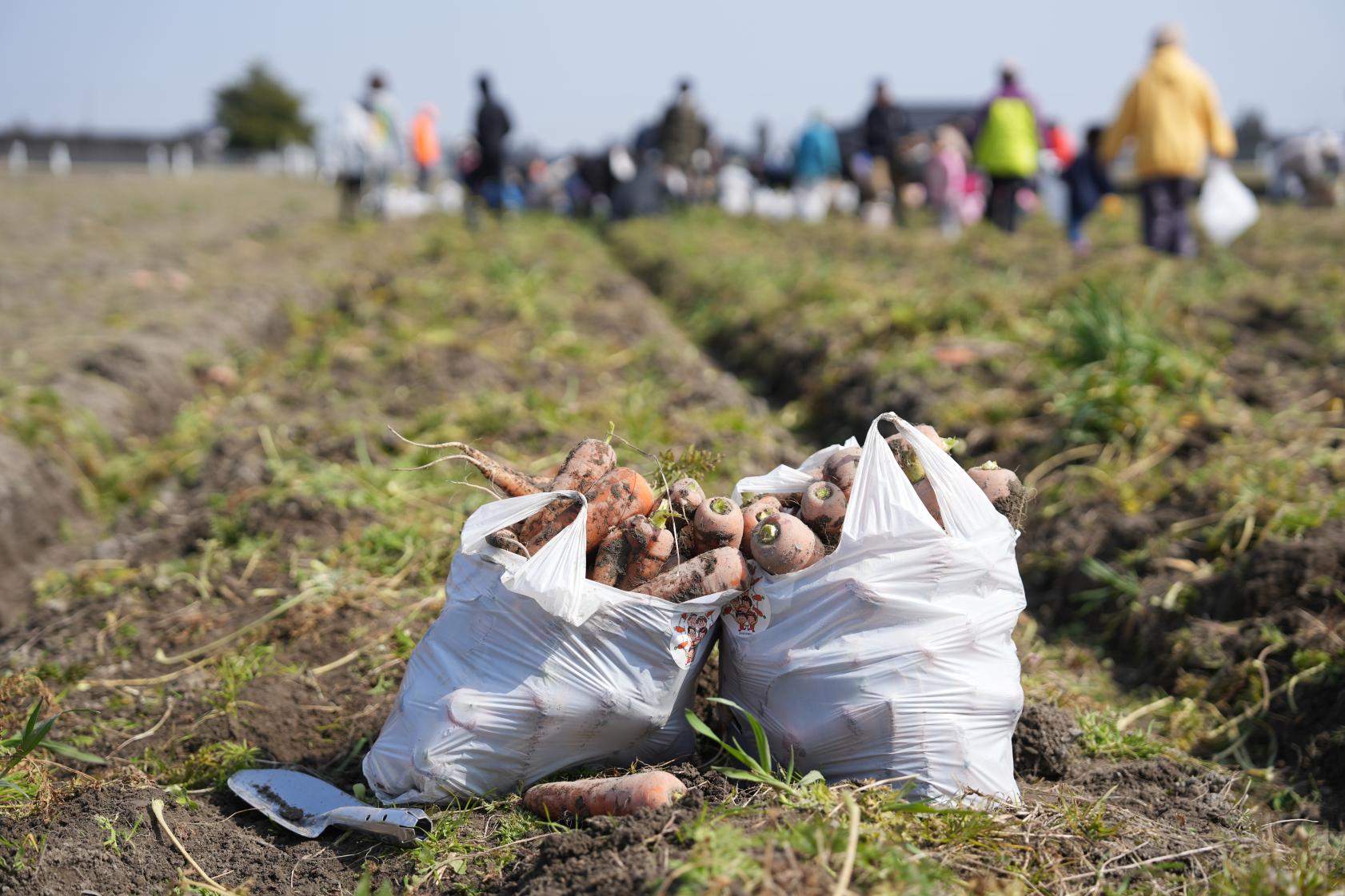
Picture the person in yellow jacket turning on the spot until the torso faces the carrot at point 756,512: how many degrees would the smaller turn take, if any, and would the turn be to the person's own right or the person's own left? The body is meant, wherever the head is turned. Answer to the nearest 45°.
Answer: approximately 180°

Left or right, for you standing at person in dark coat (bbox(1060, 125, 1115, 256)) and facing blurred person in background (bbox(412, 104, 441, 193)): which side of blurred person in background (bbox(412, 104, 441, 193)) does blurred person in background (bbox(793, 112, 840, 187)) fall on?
right

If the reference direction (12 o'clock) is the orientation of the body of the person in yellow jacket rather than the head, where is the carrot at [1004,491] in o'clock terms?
The carrot is roughly at 6 o'clock from the person in yellow jacket.

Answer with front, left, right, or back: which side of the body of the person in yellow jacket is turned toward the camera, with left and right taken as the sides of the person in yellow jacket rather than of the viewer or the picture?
back

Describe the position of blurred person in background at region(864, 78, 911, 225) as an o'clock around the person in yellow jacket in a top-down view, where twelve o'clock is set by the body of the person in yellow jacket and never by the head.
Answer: The blurred person in background is roughly at 11 o'clock from the person in yellow jacket.

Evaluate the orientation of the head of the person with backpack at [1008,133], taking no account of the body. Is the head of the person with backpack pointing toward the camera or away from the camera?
away from the camera

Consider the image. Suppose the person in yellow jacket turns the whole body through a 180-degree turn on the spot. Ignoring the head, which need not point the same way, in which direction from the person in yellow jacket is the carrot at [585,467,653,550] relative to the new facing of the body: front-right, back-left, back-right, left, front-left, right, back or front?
front

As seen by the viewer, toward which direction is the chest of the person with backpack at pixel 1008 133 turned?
away from the camera

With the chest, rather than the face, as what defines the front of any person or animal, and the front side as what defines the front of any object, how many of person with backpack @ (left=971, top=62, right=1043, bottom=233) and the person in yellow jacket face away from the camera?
2

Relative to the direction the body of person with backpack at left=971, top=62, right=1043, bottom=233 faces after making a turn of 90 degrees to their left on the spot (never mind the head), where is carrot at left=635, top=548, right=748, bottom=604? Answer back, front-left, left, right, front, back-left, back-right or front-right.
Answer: left

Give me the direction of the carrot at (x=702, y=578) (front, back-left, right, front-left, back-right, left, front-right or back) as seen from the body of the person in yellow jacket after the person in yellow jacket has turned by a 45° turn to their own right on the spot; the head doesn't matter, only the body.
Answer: back-right

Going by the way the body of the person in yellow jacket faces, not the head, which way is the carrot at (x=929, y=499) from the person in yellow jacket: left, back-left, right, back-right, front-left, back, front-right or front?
back

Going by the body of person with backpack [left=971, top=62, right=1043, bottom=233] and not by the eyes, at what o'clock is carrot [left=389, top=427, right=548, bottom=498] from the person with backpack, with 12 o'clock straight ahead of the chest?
The carrot is roughly at 6 o'clock from the person with backpack.

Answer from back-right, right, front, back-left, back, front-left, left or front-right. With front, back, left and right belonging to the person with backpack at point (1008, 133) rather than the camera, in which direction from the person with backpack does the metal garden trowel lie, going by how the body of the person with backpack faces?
back

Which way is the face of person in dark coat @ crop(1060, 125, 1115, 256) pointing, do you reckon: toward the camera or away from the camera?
away from the camera

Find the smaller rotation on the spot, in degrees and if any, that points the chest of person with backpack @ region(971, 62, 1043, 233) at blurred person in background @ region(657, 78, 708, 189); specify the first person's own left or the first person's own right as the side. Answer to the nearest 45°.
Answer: approximately 45° to the first person's own left
